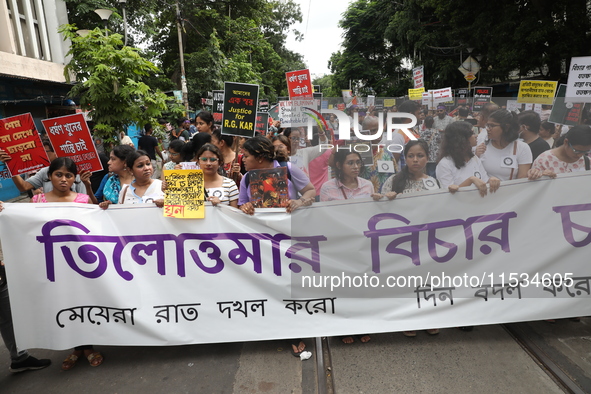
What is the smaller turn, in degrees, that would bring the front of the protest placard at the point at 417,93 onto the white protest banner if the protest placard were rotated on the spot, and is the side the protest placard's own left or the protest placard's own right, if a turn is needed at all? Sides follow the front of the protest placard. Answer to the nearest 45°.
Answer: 0° — it already faces it

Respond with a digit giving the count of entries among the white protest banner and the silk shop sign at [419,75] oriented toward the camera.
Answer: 2

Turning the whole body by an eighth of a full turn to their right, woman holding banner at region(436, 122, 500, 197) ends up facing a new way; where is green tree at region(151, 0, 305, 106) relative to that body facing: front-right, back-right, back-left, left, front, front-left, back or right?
back-right

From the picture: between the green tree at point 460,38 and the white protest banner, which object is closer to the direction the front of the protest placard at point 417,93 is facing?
the white protest banner

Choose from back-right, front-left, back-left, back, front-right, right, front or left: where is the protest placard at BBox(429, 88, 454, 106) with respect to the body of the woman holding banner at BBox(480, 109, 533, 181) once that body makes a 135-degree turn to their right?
front

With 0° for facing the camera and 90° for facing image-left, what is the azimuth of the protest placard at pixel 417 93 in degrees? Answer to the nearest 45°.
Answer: approximately 0°

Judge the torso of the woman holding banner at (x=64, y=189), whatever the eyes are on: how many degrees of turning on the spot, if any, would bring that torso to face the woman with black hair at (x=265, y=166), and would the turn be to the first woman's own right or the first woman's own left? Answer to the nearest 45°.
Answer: approximately 45° to the first woman's own left
